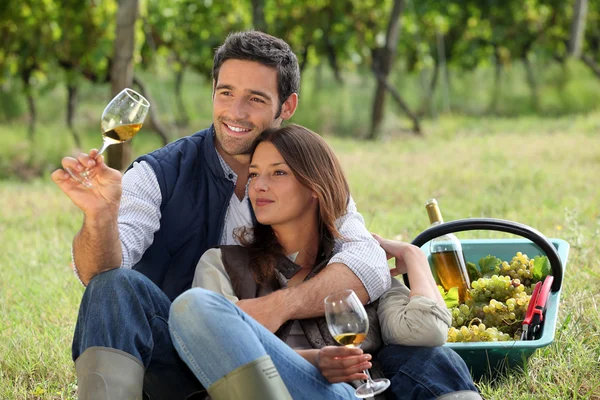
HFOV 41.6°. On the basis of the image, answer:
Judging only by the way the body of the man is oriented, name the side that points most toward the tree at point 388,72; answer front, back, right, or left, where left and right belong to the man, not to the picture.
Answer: back

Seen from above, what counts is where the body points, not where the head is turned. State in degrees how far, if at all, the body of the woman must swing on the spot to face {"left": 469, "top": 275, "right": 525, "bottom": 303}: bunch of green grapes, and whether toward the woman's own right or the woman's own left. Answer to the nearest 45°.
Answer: approximately 135° to the woman's own left

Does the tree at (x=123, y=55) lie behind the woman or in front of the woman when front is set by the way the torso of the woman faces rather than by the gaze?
behind

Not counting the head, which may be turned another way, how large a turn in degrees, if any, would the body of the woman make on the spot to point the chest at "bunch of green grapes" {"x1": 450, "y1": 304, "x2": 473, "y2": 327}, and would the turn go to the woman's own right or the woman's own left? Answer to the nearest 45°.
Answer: approximately 135° to the woman's own left

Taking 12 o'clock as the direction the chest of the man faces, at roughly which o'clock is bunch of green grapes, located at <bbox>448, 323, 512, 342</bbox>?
The bunch of green grapes is roughly at 9 o'clock from the man.

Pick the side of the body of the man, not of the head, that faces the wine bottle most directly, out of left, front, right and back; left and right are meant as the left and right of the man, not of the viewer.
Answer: left

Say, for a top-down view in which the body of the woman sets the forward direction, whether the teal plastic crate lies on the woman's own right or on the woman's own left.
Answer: on the woman's own left

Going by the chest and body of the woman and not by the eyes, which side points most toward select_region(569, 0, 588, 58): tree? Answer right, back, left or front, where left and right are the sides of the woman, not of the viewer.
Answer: back

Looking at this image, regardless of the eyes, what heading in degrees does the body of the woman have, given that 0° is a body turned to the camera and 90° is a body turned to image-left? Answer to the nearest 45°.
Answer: approximately 0°

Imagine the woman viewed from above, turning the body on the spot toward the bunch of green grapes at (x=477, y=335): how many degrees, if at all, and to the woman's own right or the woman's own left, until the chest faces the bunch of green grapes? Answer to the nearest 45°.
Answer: approximately 90° to the woman's own left

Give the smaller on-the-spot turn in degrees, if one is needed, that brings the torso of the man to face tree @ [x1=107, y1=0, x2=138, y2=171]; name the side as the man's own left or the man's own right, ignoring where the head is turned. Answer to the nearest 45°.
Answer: approximately 180°
